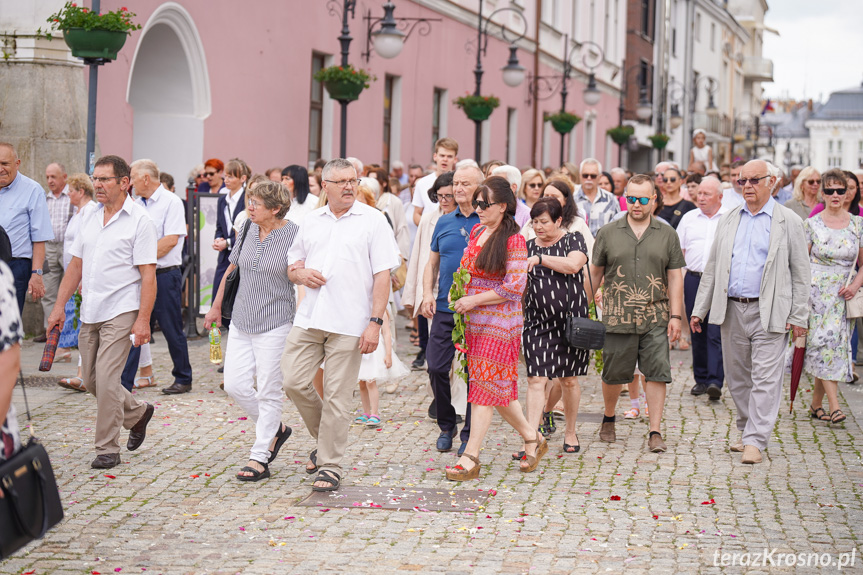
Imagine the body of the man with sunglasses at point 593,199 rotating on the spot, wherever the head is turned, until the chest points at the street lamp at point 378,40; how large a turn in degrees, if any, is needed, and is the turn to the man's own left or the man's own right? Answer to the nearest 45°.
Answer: approximately 135° to the man's own right

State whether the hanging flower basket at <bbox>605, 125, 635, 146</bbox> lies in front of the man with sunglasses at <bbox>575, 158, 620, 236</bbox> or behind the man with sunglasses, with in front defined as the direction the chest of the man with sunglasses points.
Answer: behind

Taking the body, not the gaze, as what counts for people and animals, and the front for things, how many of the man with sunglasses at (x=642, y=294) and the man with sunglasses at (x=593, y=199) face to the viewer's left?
0

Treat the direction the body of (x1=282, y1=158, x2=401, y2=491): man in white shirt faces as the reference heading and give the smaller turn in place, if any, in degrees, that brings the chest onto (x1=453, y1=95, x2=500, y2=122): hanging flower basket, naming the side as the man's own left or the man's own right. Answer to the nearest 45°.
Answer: approximately 135° to the man's own right

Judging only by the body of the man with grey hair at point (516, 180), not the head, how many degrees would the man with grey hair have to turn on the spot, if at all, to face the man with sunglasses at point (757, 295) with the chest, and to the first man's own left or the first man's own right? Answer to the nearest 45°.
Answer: approximately 90° to the first man's own left

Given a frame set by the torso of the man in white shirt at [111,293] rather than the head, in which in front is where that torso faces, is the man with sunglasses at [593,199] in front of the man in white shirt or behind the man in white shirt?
behind

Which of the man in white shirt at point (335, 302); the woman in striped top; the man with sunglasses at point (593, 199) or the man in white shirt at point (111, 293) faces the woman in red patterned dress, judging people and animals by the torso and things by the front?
the man with sunglasses

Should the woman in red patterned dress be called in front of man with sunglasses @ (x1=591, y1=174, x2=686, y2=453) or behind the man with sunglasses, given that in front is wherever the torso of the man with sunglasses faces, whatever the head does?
in front
